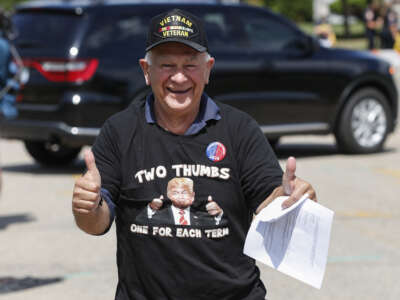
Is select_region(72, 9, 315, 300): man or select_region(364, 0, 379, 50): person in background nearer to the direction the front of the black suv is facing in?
the person in background

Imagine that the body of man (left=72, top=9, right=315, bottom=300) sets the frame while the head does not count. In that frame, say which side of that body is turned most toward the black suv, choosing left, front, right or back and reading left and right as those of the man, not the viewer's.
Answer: back

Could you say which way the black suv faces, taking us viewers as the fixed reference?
facing away from the viewer and to the right of the viewer

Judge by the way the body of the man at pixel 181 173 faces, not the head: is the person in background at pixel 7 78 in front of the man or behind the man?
behind

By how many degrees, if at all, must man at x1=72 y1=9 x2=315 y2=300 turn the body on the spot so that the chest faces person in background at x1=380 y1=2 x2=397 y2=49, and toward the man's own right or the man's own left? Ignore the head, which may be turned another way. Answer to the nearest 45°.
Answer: approximately 180°

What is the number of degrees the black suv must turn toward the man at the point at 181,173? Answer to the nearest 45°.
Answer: approximately 135° to its right

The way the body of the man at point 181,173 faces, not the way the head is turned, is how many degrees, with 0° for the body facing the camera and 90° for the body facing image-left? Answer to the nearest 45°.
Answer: approximately 0°

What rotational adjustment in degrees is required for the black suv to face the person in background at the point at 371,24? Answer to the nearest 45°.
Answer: approximately 45° to its left

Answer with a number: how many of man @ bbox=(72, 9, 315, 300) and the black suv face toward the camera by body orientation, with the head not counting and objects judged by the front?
1
